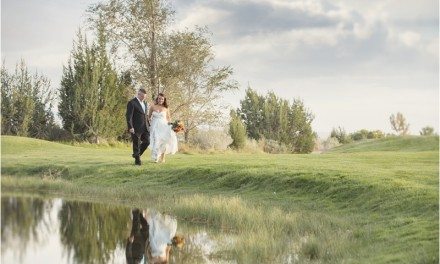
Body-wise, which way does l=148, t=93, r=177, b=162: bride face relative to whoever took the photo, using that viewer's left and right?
facing the viewer

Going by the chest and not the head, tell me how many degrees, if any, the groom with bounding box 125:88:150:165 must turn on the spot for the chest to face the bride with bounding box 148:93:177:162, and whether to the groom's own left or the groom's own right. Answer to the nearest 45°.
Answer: approximately 45° to the groom's own left

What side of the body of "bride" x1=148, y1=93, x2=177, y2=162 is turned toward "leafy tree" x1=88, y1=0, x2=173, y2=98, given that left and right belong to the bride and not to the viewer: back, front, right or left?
back

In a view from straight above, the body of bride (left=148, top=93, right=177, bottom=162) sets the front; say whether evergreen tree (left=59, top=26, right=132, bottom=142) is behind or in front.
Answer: behind

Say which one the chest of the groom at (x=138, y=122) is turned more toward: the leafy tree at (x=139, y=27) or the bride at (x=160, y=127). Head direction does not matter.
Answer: the bride

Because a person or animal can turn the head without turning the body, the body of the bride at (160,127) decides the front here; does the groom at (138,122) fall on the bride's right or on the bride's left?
on the bride's right

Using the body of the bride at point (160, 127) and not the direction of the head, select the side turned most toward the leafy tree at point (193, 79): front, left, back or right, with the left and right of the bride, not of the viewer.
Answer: back

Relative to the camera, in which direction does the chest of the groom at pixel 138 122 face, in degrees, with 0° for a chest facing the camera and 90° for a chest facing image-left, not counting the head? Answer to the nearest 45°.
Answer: approximately 315°

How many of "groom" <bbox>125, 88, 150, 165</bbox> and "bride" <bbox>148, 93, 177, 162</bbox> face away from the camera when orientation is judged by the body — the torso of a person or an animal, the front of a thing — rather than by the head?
0
